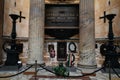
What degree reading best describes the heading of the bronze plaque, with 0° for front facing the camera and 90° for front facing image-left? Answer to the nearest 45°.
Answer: approximately 0°

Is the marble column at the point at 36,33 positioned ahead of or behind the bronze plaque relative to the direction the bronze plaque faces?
ahead

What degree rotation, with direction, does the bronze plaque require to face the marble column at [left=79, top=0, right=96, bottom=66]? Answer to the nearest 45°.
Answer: approximately 45° to its left
